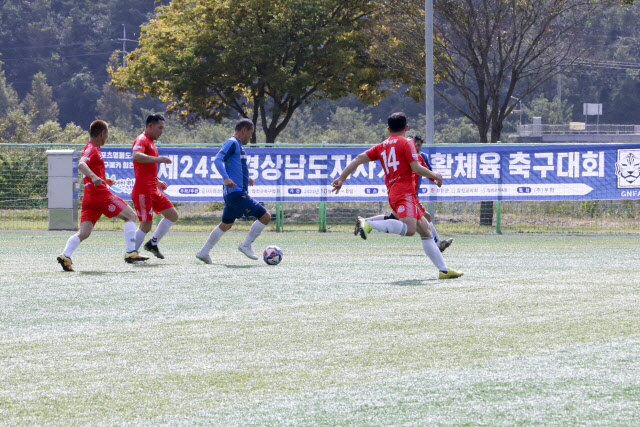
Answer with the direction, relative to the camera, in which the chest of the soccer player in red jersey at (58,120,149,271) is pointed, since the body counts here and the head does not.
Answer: to the viewer's right

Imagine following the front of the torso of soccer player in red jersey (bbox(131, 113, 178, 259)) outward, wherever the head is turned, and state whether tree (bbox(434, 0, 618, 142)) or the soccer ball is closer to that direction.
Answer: the soccer ball

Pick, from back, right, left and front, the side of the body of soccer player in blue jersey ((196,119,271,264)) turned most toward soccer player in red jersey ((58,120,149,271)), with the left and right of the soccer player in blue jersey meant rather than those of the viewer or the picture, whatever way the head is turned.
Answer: back

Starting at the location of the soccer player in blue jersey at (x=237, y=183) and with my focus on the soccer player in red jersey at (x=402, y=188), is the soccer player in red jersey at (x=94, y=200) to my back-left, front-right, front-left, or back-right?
back-right
